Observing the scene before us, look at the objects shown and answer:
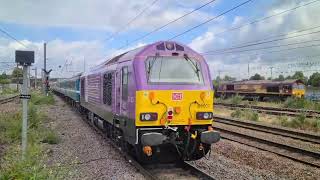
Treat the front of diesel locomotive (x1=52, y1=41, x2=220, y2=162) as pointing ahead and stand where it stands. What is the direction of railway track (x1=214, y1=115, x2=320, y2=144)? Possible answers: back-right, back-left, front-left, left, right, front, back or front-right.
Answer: left

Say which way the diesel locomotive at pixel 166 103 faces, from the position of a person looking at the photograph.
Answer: facing the viewer and to the right of the viewer

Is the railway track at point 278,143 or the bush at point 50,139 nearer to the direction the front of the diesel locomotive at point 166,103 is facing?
the railway track

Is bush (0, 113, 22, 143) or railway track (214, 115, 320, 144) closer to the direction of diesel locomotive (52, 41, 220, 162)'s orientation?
the railway track
